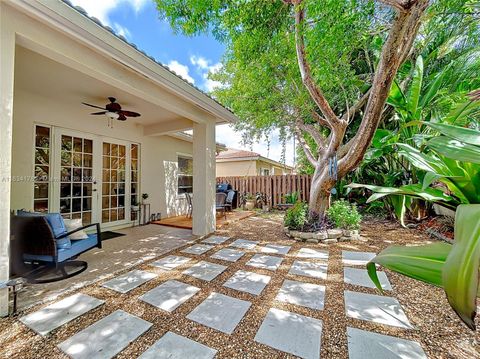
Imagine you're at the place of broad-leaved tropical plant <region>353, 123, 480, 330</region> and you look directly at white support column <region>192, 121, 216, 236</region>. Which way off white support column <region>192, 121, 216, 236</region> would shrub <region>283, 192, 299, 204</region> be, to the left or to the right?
right

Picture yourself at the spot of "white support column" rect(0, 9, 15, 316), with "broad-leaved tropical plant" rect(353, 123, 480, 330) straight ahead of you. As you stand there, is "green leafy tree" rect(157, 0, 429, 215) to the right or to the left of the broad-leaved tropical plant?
left

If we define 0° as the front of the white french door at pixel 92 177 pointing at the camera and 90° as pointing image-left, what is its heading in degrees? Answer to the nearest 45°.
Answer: approximately 315°

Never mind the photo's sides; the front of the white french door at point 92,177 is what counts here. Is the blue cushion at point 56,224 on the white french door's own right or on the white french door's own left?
on the white french door's own right
